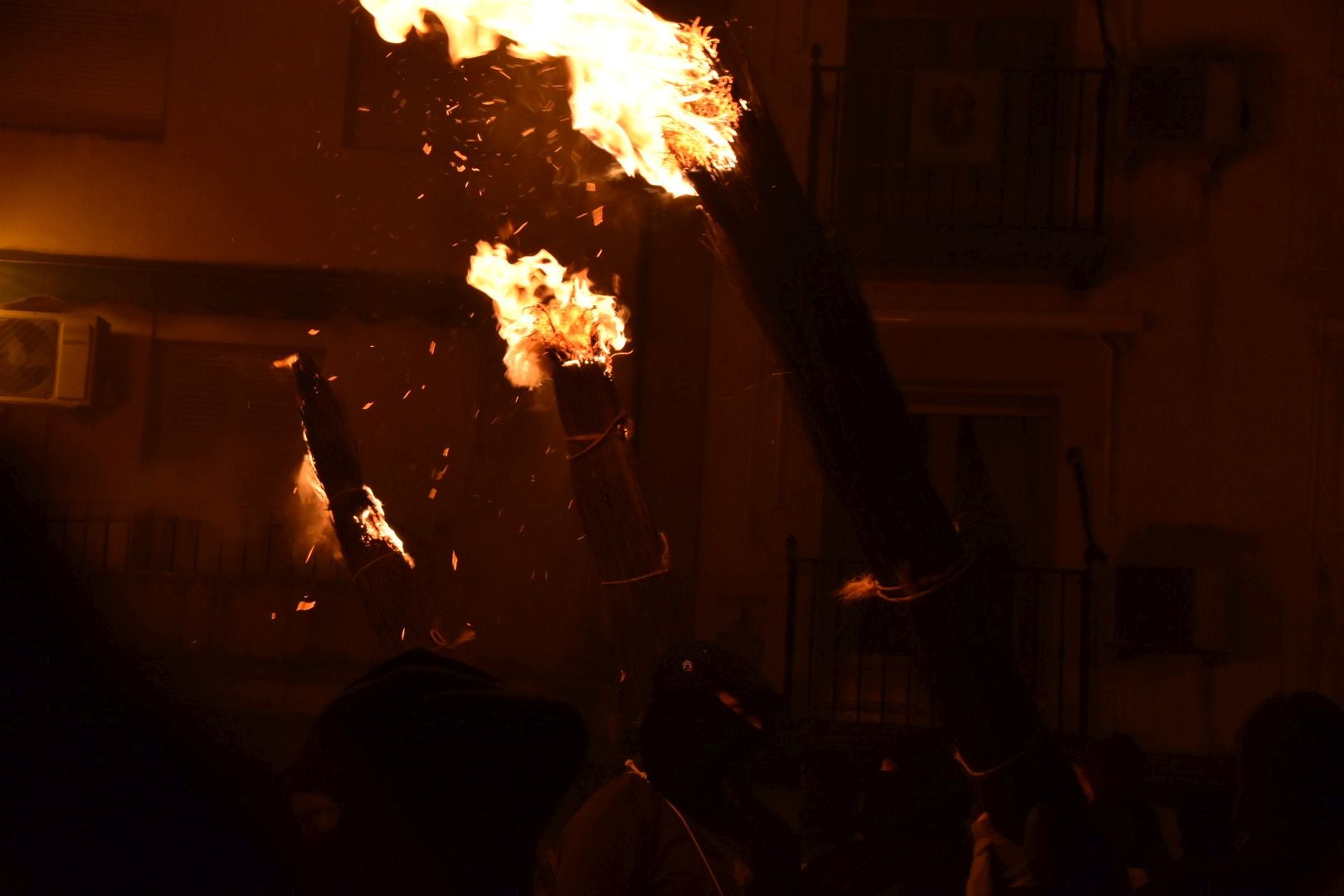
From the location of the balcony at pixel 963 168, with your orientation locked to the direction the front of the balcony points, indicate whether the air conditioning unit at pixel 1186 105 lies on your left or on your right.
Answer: on your left

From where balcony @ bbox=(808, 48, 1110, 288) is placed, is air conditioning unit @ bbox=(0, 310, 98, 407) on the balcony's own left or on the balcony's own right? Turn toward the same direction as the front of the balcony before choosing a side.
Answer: on the balcony's own right

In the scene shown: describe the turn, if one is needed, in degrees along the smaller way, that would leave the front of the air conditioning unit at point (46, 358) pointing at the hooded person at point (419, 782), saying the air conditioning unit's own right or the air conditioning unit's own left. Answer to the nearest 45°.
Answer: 0° — it already faces them

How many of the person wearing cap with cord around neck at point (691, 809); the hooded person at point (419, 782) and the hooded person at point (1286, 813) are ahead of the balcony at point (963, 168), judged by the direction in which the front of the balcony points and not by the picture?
3

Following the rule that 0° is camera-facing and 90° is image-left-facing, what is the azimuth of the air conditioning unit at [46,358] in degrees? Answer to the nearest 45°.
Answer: approximately 0°

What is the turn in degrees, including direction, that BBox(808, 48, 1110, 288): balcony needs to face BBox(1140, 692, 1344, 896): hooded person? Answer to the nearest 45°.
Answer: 0° — it already faces them

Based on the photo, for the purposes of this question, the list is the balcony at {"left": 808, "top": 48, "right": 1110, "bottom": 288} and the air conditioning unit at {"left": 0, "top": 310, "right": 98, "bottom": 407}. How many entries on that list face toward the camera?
2

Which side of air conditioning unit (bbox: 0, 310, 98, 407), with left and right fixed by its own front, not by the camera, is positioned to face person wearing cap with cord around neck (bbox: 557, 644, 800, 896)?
front

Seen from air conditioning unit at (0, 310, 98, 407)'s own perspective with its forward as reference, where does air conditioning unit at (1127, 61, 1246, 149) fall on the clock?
air conditioning unit at (1127, 61, 1246, 149) is roughly at 10 o'clock from air conditioning unit at (0, 310, 98, 407).

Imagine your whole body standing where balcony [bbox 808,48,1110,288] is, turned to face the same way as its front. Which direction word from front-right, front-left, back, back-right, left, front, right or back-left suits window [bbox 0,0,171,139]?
right

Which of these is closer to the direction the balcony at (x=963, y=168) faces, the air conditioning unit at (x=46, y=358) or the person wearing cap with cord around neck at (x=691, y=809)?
the person wearing cap with cord around neck

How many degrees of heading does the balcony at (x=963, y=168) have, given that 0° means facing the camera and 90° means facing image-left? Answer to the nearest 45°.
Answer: approximately 0°

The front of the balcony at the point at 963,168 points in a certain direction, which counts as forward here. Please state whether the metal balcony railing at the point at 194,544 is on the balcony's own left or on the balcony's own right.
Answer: on the balcony's own right
